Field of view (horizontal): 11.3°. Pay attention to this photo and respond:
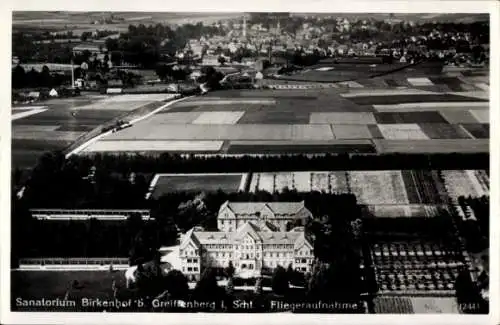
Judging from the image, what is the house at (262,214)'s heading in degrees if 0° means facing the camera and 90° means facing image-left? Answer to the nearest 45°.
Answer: approximately 0°
